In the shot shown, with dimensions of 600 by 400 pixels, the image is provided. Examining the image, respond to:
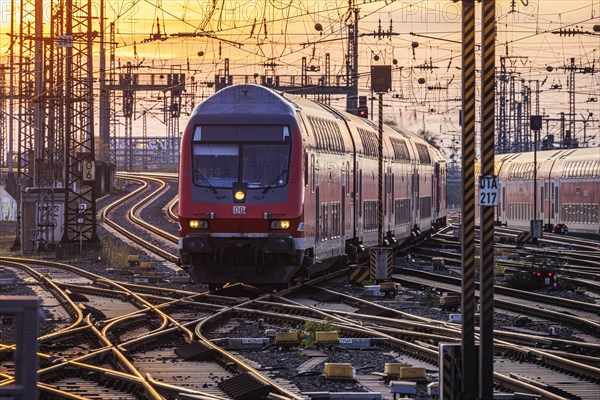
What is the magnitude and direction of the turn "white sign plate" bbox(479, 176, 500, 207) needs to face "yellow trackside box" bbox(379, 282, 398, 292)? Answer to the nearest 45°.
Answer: approximately 180°

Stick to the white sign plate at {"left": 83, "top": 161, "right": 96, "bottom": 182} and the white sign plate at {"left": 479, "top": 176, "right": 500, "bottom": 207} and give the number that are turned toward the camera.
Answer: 2

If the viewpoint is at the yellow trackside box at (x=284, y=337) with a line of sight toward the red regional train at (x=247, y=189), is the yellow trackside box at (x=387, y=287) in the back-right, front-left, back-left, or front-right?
front-right

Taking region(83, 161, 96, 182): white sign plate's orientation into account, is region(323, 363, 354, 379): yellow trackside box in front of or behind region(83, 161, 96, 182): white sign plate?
in front

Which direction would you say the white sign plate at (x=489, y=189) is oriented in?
toward the camera

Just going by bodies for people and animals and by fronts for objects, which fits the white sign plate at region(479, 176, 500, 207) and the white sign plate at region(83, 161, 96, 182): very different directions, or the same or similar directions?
same or similar directions

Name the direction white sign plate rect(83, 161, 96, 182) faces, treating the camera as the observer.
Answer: facing the viewer

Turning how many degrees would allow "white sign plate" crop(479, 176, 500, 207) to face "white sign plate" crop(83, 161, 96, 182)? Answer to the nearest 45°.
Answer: approximately 135° to its right

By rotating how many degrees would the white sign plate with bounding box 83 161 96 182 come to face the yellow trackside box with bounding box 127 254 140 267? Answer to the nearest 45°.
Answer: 0° — it already faces it

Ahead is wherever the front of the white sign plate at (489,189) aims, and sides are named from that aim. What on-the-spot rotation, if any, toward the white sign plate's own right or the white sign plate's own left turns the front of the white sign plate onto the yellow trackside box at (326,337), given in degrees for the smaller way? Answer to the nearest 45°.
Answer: approximately 135° to the white sign plate's own right

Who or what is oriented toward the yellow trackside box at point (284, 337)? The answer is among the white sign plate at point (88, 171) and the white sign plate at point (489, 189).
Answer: the white sign plate at point (88, 171)

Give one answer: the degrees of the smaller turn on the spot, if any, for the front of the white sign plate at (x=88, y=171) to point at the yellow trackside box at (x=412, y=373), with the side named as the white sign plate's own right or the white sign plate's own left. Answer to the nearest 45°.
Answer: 0° — it already faces it

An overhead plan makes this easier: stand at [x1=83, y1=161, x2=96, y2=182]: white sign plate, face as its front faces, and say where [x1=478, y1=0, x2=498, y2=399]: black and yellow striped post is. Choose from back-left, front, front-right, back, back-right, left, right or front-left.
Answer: front

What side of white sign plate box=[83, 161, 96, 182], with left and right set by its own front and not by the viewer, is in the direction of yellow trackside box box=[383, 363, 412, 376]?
front
